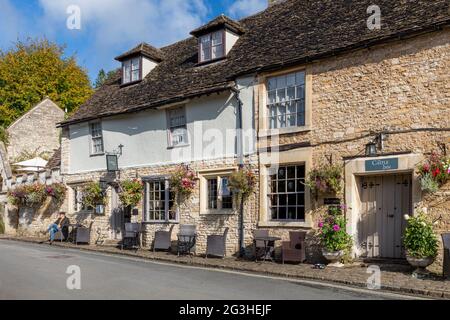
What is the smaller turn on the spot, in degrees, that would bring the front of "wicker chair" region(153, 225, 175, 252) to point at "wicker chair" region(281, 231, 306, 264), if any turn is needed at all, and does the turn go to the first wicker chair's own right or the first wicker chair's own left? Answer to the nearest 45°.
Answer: approximately 135° to the first wicker chair's own left

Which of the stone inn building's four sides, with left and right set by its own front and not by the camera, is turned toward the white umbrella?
right

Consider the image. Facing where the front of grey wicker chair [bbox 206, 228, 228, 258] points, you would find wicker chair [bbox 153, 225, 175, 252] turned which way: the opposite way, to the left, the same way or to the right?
the same way

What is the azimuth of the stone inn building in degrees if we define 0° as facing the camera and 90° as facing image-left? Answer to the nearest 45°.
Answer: approximately 45°
